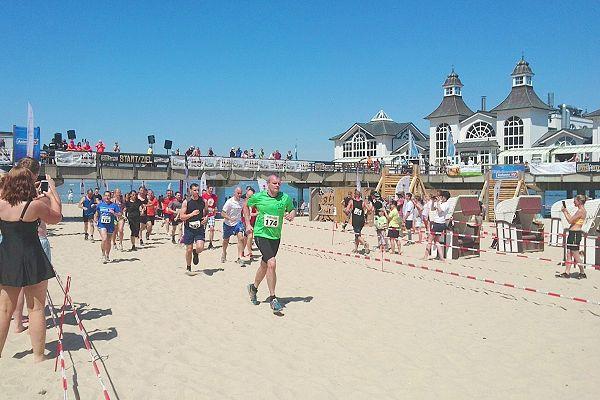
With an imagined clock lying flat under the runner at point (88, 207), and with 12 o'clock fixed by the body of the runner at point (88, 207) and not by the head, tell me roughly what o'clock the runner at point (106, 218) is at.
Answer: the runner at point (106, 218) is roughly at 12 o'clock from the runner at point (88, 207).

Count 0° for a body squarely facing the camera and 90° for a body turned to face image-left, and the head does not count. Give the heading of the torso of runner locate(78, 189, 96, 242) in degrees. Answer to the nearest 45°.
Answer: approximately 0°

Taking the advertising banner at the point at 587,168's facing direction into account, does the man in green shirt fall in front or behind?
in front

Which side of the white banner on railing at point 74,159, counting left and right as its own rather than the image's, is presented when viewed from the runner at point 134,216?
front

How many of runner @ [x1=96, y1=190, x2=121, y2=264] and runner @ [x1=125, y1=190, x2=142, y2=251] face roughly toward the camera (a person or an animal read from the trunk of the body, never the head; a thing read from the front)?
2

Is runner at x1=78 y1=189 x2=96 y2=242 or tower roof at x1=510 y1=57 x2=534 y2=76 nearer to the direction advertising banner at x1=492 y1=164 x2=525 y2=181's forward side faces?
the runner

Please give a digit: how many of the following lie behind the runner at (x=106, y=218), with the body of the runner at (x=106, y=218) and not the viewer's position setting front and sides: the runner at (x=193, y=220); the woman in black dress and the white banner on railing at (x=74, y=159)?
1

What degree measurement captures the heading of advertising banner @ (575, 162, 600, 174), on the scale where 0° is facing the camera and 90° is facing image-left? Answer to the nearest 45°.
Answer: approximately 0°

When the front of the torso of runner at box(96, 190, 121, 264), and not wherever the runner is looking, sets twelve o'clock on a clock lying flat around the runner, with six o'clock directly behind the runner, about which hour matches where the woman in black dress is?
The woman in black dress is roughly at 12 o'clock from the runner.

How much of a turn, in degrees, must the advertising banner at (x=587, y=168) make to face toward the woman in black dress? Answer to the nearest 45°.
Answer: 0° — it already faces them

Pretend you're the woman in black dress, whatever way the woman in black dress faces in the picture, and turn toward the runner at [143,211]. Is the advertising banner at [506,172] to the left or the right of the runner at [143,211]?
right

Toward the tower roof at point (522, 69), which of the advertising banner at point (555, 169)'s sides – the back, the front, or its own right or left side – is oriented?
back
